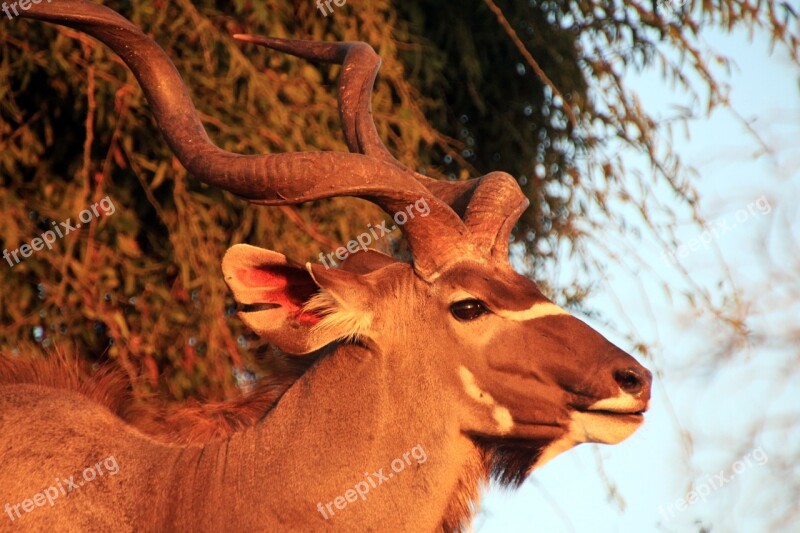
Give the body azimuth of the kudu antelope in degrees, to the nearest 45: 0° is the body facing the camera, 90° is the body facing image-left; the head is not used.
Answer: approximately 270°
